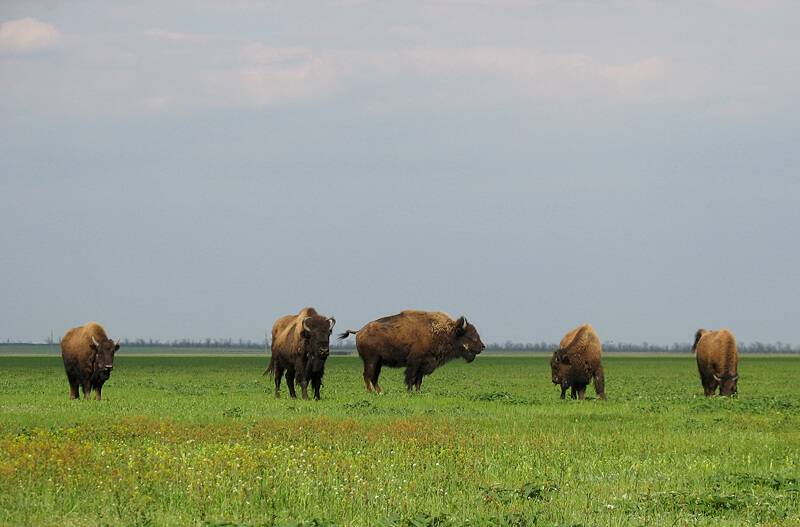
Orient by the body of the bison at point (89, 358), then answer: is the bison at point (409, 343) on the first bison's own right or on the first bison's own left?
on the first bison's own left

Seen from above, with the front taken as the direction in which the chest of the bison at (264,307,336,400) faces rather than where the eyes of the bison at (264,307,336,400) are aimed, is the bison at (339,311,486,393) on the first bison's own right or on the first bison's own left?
on the first bison's own left

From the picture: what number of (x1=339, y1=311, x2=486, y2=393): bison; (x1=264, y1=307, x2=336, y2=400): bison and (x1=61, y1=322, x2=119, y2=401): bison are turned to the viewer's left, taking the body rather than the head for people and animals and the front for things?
0

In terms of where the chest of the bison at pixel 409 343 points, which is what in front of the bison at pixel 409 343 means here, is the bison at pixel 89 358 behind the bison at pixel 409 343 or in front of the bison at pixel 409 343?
behind

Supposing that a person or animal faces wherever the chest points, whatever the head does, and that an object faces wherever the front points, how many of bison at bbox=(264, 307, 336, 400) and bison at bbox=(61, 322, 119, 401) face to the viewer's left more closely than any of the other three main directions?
0

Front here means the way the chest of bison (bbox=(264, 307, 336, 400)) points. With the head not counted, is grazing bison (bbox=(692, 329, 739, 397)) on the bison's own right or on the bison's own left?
on the bison's own left

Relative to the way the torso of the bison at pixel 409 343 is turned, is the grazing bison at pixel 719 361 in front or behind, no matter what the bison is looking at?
in front

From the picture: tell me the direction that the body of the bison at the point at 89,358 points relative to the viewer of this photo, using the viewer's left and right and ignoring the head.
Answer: facing the viewer and to the right of the viewer

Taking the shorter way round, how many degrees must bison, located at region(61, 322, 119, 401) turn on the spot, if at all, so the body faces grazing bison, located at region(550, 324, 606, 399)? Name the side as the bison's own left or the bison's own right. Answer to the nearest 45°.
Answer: approximately 45° to the bison's own left

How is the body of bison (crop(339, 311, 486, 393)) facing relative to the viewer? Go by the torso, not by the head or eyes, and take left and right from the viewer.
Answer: facing to the right of the viewer

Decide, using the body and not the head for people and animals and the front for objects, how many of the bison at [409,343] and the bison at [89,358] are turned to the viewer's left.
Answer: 0
